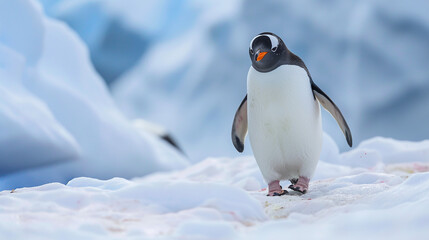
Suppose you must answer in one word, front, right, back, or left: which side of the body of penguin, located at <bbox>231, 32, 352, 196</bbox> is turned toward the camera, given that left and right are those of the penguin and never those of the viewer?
front

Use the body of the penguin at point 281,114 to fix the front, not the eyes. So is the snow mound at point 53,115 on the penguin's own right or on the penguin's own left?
on the penguin's own right
